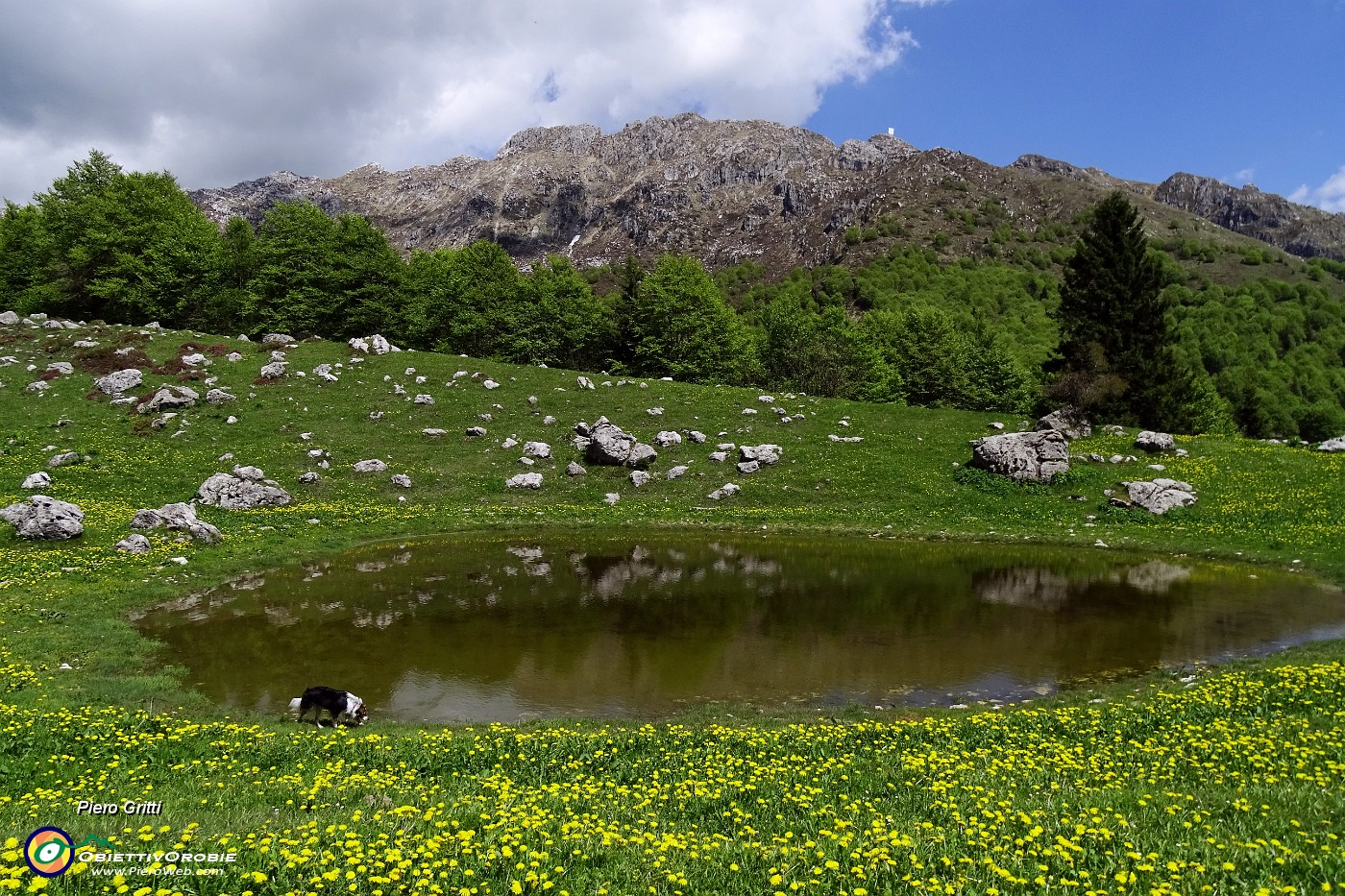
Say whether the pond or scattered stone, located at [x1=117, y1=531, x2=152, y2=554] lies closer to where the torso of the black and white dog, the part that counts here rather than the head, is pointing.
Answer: the pond

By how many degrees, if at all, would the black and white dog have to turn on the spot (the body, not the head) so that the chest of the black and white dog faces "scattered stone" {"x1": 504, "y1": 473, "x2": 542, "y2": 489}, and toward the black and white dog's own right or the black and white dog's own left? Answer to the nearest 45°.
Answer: approximately 90° to the black and white dog's own left

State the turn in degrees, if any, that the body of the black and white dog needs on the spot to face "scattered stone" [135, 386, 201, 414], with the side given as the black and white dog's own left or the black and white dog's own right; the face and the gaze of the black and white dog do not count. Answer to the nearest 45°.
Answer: approximately 90° to the black and white dog's own left

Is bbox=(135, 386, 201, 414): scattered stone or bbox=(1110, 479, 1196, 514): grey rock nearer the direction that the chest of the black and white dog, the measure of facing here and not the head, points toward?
the grey rock

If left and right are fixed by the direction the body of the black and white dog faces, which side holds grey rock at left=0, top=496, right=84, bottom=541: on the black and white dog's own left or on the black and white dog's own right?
on the black and white dog's own left

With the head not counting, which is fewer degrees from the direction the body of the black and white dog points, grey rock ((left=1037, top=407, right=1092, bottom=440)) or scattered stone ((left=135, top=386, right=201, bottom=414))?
the grey rock

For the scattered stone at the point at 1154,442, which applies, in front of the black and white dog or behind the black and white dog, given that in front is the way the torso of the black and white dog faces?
in front

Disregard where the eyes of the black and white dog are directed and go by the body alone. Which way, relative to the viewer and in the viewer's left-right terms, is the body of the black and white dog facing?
facing to the right of the viewer

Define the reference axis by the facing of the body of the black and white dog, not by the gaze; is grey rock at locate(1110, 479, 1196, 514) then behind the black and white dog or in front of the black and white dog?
in front

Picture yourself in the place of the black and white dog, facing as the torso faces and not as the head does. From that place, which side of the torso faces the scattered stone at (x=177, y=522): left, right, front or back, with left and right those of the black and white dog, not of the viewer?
left

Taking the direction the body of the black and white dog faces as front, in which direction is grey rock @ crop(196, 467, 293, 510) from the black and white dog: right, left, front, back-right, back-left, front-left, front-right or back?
left
